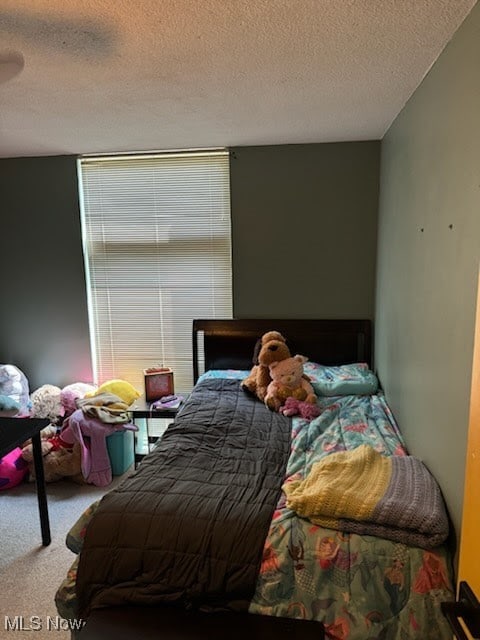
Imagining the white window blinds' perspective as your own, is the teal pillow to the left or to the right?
on its left

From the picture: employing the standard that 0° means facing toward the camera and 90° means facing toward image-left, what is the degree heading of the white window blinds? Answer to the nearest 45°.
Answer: approximately 0°

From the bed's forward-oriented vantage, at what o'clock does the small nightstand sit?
The small nightstand is roughly at 5 o'clock from the bed.

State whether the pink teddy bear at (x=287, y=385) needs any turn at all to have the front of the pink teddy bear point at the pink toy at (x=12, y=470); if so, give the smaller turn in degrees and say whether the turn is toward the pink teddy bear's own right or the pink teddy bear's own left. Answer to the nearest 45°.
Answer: approximately 90° to the pink teddy bear's own right

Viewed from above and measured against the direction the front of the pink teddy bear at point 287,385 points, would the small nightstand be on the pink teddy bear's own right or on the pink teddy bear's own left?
on the pink teddy bear's own right

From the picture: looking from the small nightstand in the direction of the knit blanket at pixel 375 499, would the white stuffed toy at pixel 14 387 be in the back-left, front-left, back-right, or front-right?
back-right

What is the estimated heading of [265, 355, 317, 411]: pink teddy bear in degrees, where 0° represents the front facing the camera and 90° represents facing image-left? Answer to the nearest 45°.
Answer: approximately 0°

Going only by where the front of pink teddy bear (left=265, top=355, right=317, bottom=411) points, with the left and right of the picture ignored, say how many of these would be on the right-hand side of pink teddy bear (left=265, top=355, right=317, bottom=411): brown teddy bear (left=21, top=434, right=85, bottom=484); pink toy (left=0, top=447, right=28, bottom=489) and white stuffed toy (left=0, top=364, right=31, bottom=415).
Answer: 3
